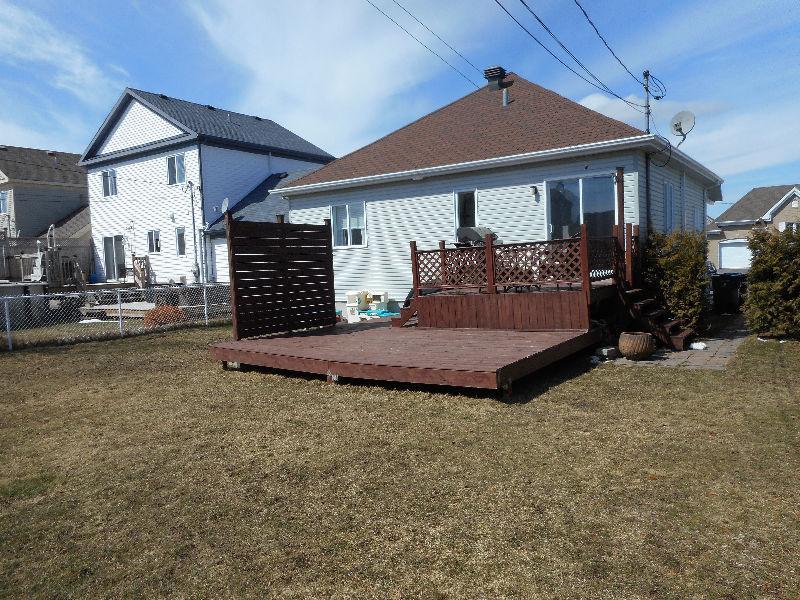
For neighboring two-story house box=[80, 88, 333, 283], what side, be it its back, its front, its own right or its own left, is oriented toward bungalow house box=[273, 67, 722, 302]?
right

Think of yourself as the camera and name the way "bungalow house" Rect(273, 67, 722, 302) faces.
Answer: facing away from the viewer and to the right of the viewer

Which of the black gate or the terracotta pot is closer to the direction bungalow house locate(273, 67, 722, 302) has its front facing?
the black gate

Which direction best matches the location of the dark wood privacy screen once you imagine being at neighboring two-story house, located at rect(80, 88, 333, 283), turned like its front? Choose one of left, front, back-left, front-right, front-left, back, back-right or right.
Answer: back-right

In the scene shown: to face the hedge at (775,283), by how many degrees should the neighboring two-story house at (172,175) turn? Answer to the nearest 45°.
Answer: approximately 90° to its right

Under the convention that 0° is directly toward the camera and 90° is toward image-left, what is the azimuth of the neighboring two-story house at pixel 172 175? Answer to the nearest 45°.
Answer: approximately 225°
